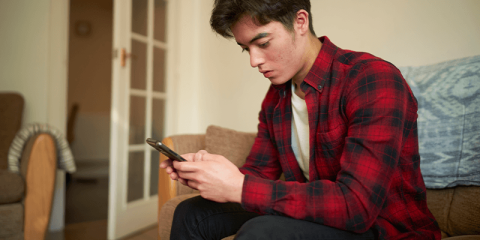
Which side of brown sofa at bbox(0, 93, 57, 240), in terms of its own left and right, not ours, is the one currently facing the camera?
front

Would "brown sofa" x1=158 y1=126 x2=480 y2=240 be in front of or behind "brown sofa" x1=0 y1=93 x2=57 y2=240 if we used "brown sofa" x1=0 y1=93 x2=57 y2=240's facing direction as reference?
in front

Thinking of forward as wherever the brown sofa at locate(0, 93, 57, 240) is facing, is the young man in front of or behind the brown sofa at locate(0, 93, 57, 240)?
in front

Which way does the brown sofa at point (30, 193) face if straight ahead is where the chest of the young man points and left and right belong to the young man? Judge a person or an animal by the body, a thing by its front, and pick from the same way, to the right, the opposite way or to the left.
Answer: to the left

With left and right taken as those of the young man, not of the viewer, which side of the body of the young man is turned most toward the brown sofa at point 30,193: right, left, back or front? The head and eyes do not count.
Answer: right

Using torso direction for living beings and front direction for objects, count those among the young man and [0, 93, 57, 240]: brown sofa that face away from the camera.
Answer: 0

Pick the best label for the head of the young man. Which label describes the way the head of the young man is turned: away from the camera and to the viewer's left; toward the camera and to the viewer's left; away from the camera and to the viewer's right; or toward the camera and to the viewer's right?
toward the camera and to the viewer's left

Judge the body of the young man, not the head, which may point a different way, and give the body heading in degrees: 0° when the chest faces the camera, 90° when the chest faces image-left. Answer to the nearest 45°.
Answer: approximately 45°
